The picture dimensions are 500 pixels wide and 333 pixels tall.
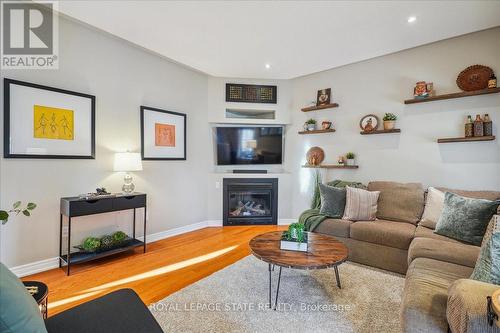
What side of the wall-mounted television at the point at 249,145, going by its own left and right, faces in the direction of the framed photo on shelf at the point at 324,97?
left

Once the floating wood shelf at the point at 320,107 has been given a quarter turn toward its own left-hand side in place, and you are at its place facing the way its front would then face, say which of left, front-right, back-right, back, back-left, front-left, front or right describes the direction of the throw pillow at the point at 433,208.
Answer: front

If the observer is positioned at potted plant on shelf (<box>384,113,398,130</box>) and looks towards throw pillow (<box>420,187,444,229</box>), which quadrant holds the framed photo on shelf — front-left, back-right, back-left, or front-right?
back-right

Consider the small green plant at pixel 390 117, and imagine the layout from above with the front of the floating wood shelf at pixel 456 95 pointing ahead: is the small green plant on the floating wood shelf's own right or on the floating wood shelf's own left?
on the floating wood shelf's own right

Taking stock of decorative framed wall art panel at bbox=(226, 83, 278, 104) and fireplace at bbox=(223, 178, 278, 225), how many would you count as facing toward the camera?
2

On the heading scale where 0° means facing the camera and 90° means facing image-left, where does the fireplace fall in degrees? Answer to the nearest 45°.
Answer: approximately 0°

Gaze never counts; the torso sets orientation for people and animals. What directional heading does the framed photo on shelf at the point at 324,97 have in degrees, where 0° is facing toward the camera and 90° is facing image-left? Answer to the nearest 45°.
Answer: approximately 45°

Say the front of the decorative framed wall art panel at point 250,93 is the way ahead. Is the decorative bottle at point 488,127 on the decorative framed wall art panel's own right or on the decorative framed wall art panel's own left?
on the decorative framed wall art panel's own left
